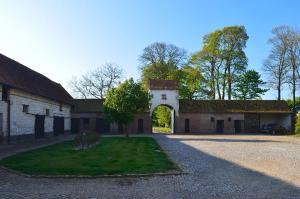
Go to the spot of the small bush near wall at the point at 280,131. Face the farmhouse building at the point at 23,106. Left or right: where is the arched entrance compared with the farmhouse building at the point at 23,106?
right

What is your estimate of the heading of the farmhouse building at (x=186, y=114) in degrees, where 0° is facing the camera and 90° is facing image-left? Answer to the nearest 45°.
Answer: approximately 0°

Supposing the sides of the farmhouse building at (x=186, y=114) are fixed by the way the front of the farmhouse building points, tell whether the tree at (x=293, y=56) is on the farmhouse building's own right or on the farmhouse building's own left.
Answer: on the farmhouse building's own left

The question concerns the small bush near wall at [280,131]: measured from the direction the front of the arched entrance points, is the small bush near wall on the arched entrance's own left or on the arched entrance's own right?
on the arched entrance's own left

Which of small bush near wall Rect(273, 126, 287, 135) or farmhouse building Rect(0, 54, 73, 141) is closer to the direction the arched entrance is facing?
the farmhouse building

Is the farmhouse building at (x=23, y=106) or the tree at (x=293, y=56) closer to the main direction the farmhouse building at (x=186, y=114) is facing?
the farmhouse building
